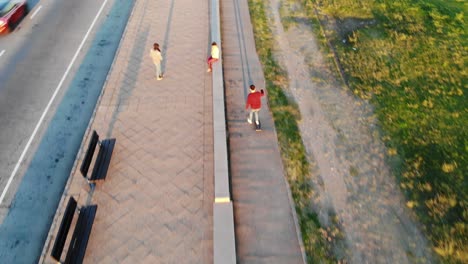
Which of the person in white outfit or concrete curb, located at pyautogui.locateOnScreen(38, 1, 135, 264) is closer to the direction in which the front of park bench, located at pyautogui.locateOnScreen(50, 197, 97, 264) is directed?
the person in white outfit

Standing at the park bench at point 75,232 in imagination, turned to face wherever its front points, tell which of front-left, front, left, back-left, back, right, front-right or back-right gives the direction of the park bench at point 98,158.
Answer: front-left

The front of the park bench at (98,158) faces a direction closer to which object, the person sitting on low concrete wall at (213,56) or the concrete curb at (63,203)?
the person sitting on low concrete wall

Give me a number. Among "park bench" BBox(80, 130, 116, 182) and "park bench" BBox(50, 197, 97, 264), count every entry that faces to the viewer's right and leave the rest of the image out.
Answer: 2

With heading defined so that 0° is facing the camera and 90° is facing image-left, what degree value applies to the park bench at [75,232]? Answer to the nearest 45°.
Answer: approximately 270°

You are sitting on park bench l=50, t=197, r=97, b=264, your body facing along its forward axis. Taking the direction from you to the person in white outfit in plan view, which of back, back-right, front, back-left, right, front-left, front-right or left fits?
front-left

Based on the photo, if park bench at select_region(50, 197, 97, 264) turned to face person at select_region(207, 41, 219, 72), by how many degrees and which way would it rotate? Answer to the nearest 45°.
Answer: approximately 45° to its left

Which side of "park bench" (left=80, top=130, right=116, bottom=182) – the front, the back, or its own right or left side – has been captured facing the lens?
right

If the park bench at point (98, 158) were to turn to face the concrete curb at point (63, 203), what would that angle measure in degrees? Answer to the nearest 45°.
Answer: approximately 135° to its right

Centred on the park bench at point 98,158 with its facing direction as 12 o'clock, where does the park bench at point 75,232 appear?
the park bench at point 75,232 is roughly at 4 o'clock from the park bench at point 98,158.
